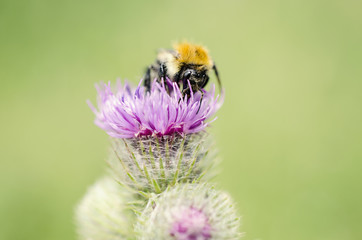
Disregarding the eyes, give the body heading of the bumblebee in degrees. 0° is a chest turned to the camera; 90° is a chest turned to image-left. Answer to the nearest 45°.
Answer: approximately 315°
